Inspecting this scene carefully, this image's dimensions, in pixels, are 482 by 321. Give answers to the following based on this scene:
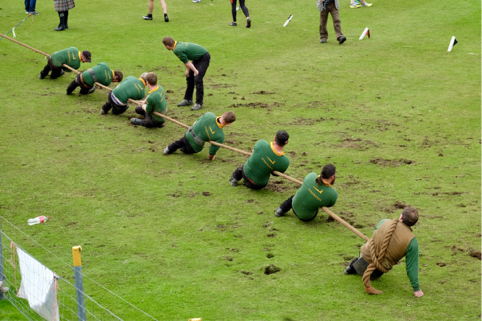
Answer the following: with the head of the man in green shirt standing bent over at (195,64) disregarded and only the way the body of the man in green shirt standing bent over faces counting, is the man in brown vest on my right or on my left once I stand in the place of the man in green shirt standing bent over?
on my left

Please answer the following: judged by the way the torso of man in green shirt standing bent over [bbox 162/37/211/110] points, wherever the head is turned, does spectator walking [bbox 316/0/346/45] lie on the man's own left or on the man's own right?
on the man's own right

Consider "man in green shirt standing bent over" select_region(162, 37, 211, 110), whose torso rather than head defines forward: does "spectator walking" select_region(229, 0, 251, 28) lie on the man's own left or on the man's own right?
on the man's own right

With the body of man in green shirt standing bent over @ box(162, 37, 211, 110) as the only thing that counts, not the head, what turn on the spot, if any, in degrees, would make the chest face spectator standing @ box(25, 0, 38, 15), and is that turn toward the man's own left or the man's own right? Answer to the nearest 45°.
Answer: approximately 45° to the man's own right

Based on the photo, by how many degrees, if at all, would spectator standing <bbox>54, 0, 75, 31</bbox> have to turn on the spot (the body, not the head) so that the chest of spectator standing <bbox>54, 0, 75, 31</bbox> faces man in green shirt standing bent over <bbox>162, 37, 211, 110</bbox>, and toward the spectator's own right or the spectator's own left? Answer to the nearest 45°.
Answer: approximately 45° to the spectator's own left

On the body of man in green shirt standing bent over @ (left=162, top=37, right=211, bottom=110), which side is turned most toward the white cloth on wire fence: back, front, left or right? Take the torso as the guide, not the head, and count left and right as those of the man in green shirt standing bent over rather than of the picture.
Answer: left

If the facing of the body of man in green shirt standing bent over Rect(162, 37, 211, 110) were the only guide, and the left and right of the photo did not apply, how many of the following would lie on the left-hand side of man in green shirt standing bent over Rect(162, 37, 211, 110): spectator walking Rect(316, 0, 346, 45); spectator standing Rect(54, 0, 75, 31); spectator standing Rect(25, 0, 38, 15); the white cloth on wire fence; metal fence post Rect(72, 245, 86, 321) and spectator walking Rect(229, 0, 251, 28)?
2

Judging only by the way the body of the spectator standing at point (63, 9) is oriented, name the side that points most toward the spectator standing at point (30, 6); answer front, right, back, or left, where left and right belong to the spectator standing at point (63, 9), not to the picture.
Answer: right

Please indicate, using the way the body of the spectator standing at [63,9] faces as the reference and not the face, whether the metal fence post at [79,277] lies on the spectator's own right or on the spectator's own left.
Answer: on the spectator's own left

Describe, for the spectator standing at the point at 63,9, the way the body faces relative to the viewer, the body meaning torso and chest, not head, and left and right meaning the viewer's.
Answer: facing the viewer and to the left of the viewer

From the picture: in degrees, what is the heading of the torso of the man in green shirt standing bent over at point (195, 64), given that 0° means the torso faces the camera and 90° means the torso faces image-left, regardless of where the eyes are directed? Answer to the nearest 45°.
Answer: approximately 90°

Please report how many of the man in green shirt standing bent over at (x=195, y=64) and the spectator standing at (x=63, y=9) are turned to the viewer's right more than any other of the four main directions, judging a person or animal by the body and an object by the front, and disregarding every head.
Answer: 0
